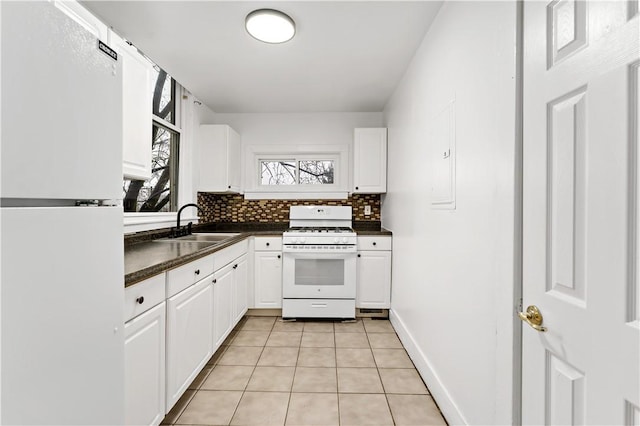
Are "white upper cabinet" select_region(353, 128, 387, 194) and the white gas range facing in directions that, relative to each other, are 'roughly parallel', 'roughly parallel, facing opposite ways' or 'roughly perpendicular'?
roughly parallel

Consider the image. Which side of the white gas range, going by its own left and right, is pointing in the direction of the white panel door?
front

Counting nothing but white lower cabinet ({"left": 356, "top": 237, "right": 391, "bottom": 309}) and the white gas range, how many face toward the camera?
2

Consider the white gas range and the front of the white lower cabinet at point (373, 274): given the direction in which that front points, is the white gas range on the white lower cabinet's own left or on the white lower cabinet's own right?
on the white lower cabinet's own right

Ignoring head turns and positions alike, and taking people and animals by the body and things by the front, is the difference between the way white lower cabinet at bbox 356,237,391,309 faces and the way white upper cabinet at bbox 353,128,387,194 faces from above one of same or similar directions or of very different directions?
same or similar directions

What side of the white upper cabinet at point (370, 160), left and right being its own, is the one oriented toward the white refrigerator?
front

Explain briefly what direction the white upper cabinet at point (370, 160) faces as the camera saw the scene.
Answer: facing the viewer

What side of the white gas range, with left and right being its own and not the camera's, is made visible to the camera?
front

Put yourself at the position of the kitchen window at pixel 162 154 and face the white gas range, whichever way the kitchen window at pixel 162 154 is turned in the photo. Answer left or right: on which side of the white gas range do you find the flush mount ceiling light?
right

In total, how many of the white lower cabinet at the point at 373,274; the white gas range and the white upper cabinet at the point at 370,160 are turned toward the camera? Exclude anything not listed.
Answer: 3
